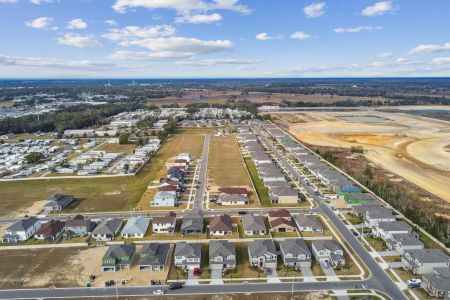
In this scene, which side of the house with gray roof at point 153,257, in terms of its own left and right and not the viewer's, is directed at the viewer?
front

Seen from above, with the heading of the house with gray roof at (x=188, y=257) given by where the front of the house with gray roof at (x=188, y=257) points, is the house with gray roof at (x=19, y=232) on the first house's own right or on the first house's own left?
on the first house's own right

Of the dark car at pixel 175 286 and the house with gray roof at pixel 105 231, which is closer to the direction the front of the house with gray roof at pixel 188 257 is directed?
the dark car

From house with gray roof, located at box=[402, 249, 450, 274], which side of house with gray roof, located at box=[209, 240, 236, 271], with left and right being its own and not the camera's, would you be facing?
left

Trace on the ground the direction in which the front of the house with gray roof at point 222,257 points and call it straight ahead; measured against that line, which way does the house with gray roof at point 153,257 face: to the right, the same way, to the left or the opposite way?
the same way

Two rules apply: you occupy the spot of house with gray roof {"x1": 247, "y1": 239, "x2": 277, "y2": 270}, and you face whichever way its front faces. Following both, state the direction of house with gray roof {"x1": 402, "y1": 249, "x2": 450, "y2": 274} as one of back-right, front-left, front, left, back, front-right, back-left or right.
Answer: left

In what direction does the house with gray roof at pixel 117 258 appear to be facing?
toward the camera

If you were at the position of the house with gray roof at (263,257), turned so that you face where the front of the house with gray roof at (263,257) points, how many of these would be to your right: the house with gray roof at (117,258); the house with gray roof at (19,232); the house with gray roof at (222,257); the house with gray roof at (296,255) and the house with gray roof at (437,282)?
3

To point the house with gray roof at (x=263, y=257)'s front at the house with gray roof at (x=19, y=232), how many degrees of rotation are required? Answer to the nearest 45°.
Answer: approximately 90° to its right

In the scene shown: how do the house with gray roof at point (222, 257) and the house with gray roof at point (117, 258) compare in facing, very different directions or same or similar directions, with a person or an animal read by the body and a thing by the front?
same or similar directions

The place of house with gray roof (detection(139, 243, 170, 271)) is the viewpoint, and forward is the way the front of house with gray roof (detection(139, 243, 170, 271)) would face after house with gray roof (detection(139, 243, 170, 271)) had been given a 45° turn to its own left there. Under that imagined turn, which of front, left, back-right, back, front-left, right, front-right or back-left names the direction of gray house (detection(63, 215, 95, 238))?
back

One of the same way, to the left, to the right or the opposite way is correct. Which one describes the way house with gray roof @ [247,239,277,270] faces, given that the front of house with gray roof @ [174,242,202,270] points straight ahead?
the same way

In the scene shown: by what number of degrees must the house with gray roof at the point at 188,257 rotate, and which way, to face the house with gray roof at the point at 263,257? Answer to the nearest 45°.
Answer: approximately 90° to its left

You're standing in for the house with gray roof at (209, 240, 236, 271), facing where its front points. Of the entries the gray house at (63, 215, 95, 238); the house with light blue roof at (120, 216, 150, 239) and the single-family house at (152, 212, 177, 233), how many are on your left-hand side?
0

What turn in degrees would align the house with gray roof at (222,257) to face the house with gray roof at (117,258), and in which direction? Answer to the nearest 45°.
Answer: approximately 90° to its right

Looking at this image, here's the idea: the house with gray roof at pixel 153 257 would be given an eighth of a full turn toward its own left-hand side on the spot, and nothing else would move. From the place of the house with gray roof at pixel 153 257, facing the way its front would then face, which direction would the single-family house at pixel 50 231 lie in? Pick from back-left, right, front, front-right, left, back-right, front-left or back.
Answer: back
